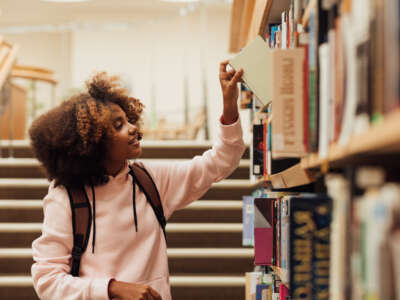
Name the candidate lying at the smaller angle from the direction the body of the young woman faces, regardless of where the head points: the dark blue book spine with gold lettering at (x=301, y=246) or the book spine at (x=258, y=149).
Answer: the dark blue book spine with gold lettering

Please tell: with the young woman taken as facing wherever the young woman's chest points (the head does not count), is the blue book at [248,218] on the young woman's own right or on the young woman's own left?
on the young woman's own left

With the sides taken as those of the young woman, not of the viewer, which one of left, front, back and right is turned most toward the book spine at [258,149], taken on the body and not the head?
left

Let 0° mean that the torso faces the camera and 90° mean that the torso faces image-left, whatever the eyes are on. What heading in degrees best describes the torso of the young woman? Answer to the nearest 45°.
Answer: approximately 315°

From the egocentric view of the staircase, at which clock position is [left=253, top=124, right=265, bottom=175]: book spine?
The book spine is roughly at 12 o'clock from the staircase.

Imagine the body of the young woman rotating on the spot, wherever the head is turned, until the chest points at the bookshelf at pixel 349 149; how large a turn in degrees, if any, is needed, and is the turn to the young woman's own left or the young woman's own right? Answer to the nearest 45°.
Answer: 0° — they already face it

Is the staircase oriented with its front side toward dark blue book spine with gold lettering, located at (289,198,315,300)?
yes

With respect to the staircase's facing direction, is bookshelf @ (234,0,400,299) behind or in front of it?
in front

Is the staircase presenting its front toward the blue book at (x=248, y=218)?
yes

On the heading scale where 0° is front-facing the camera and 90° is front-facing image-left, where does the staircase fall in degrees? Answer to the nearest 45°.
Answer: approximately 0°
